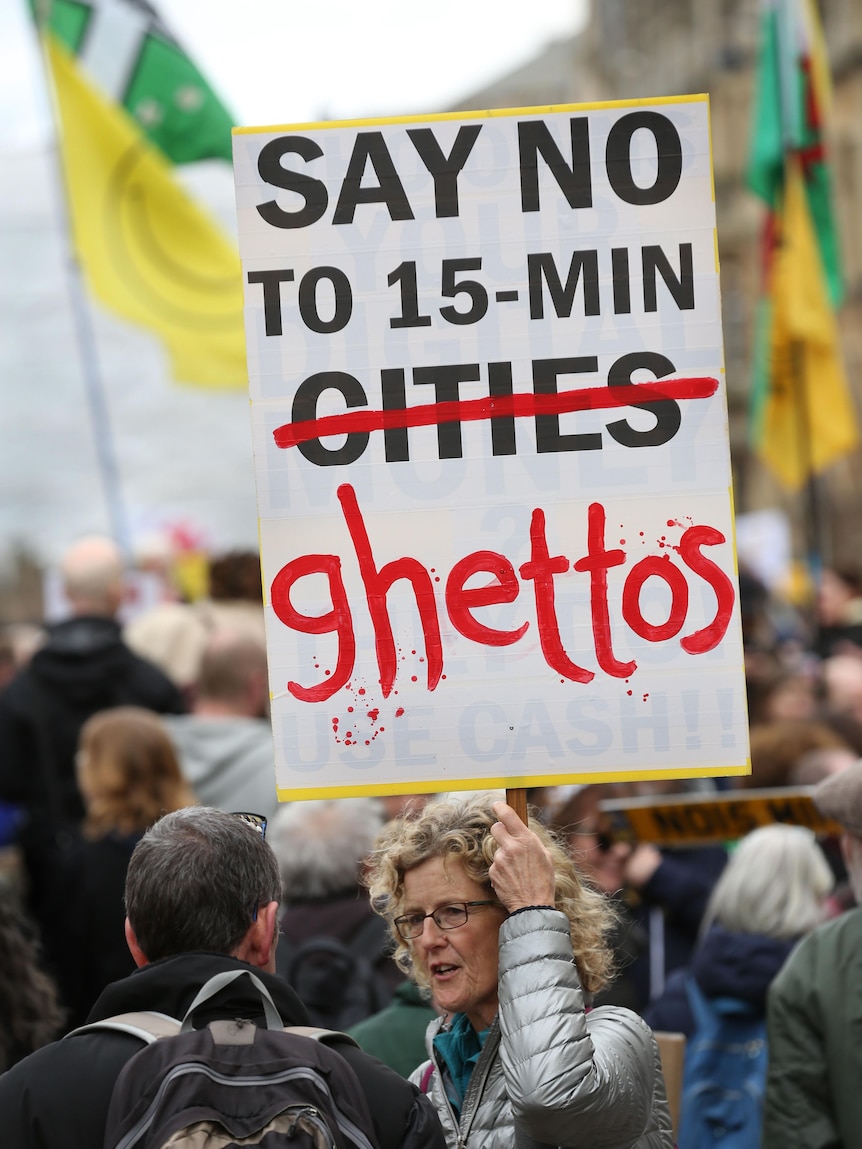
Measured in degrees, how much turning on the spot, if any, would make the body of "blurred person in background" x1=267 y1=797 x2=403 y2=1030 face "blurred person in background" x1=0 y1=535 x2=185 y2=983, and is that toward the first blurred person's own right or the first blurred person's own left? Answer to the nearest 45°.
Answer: approximately 45° to the first blurred person's own left

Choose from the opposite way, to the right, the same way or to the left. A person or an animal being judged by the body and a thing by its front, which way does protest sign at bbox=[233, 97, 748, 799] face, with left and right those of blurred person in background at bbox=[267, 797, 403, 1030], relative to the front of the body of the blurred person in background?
the opposite way

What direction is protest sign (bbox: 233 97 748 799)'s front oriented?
toward the camera

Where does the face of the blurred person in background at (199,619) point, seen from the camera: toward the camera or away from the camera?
away from the camera

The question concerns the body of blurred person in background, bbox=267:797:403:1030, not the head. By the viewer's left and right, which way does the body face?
facing away from the viewer

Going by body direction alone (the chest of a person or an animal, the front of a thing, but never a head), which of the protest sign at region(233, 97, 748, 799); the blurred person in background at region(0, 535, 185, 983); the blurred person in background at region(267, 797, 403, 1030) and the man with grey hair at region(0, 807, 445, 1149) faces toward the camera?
the protest sign

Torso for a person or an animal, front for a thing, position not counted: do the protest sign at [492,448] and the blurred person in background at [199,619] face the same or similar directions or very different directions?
very different directions

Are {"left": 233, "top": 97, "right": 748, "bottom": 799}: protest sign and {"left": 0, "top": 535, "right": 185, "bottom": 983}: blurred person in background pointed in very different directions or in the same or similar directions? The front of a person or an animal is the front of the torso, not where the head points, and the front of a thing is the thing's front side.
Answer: very different directions

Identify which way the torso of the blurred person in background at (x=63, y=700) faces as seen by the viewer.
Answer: away from the camera

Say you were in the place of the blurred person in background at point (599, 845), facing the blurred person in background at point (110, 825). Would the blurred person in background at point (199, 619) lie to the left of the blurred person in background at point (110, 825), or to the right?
right

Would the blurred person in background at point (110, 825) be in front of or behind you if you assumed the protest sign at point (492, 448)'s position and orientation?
behind

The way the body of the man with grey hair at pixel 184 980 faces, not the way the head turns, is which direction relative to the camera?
away from the camera

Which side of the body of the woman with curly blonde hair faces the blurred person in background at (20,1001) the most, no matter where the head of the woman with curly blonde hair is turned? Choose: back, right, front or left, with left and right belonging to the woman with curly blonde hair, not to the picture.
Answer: right

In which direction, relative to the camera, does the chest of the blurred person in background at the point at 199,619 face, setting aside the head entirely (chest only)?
away from the camera

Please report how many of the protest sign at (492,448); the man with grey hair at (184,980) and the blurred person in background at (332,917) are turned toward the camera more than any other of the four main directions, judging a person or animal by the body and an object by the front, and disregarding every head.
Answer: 1

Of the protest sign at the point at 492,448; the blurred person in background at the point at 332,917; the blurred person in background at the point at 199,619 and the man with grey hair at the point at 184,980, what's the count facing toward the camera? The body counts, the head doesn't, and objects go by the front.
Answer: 1
